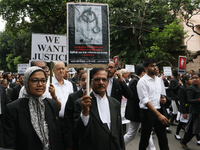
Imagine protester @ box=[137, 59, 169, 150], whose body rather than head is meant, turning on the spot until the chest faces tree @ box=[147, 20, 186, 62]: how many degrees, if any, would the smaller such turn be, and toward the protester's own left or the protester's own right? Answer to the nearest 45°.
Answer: approximately 135° to the protester's own left

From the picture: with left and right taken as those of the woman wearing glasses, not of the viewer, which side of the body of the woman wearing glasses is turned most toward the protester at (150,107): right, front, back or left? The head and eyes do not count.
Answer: left

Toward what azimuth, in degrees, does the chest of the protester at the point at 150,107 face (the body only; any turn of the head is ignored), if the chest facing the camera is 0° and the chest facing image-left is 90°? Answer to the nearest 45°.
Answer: approximately 315°

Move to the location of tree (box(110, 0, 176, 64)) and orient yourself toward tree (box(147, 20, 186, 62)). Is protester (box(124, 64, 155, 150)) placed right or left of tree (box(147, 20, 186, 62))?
right

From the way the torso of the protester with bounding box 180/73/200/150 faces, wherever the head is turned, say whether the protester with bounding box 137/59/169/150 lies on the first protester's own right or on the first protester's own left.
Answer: on the first protester's own right

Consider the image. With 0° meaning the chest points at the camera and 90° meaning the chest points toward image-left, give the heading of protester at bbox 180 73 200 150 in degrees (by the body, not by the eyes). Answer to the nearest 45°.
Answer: approximately 315°

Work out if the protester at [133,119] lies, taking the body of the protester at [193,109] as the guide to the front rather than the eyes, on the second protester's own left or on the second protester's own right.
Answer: on the second protester's own right

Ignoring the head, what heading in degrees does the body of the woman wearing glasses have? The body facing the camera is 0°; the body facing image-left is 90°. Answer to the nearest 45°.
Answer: approximately 315°
